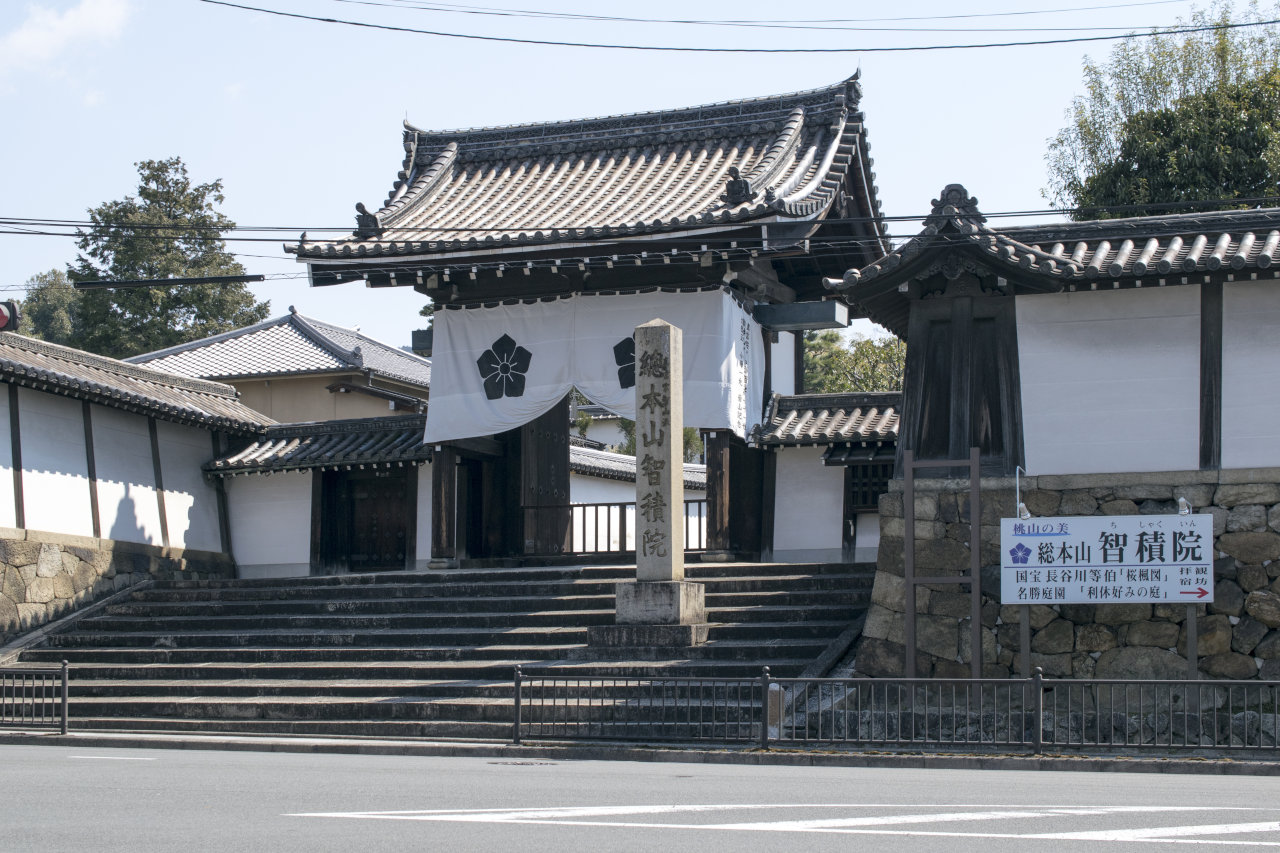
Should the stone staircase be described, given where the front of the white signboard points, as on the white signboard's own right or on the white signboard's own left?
on the white signboard's own right

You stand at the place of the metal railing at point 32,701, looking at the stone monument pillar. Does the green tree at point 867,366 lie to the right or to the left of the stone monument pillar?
left

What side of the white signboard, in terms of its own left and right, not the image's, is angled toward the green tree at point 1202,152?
back

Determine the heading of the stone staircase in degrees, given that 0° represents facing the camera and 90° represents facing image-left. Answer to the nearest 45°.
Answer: approximately 0°

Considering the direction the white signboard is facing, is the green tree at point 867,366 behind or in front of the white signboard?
behind

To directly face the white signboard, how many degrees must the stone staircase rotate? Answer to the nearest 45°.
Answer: approximately 45° to its left

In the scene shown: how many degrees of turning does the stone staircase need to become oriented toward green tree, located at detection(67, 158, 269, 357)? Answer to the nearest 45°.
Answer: approximately 180°

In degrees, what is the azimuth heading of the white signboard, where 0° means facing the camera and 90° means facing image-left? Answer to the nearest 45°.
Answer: approximately 0°

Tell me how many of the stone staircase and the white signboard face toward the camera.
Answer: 2
